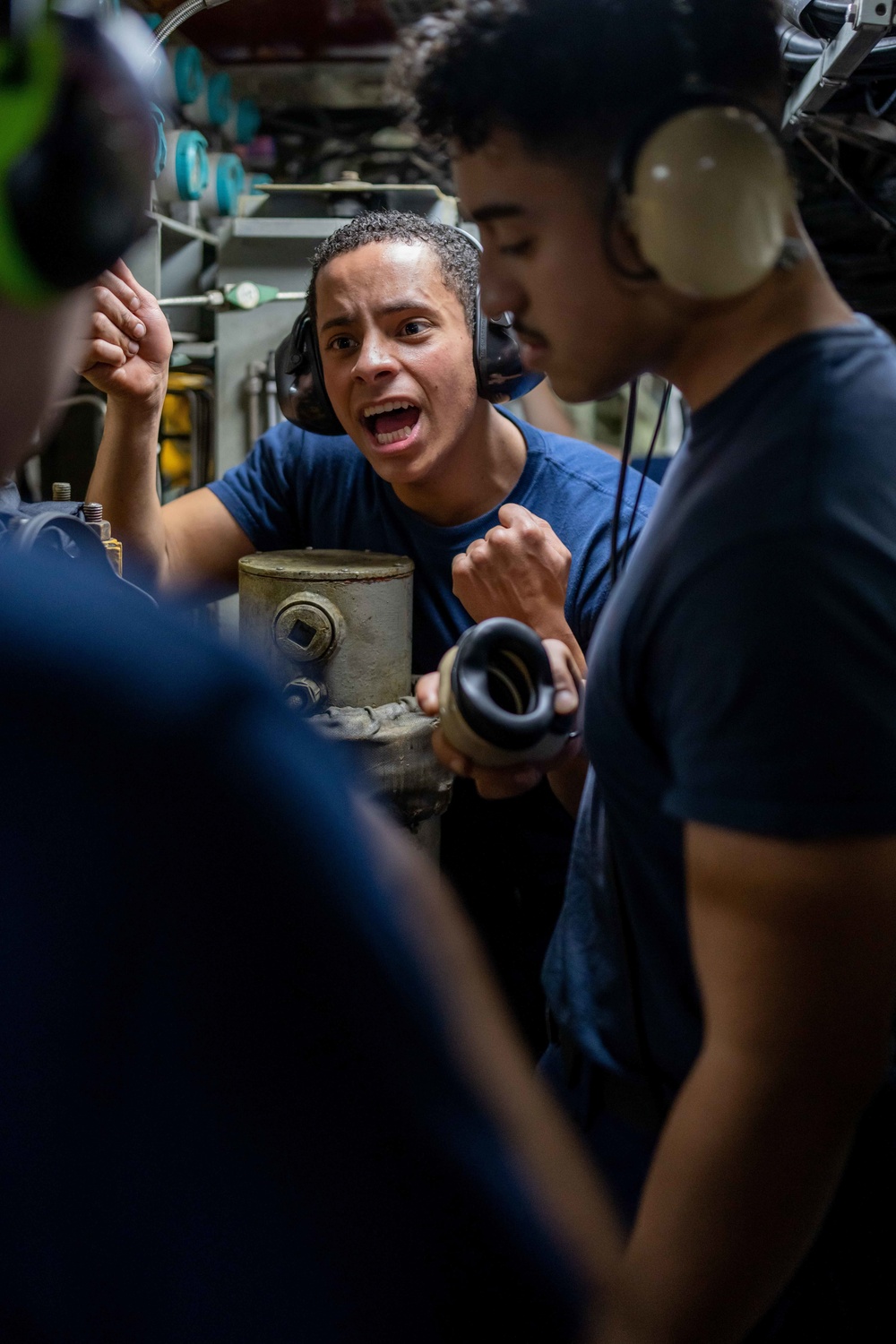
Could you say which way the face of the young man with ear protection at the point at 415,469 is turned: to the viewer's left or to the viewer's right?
to the viewer's left

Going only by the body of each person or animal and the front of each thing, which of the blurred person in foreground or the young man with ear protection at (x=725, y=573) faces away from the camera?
the blurred person in foreground

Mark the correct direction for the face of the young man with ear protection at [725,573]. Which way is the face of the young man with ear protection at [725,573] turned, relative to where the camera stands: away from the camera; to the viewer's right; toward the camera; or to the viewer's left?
to the viewer's left

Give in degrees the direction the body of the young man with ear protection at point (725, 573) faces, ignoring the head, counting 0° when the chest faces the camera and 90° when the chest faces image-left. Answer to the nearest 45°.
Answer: approximately 90°

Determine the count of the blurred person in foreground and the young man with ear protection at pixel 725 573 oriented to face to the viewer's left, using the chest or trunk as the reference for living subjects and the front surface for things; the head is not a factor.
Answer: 1

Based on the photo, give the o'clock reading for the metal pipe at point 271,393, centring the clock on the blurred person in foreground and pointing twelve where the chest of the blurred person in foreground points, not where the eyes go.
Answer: The metal pipe is roughly at 12 o'clock from the blurred person in foreground.

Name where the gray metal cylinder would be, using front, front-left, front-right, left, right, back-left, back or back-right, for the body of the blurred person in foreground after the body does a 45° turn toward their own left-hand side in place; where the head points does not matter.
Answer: front-right

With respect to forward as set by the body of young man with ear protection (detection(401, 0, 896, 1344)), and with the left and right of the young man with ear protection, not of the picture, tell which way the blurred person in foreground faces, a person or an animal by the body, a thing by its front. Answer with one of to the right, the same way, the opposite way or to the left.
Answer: to the right

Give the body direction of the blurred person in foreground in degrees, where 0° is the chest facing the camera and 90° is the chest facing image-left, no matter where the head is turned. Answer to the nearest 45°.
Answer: approximately 180°
